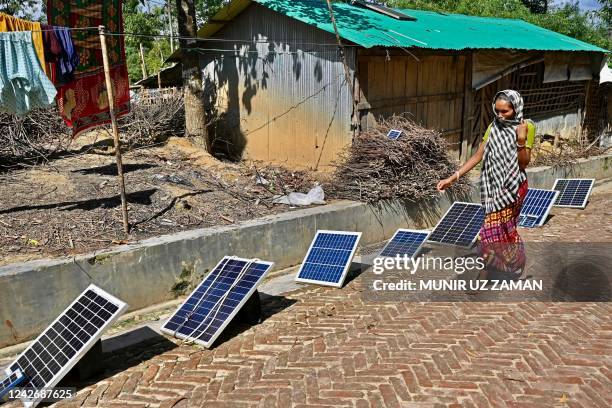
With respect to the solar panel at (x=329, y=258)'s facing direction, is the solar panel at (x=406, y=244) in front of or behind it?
behind

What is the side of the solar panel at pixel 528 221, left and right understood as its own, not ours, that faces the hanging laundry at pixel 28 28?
front

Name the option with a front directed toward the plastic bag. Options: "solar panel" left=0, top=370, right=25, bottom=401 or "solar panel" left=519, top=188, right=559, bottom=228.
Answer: "solar panel" left=519, top=188, right=559, bottom=228

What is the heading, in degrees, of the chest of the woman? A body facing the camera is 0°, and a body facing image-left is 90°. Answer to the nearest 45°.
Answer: approximately 45°

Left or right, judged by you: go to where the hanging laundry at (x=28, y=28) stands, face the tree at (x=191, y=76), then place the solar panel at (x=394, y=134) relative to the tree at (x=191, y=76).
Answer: right

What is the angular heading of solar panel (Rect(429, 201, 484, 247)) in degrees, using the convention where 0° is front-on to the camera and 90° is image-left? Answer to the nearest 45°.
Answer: approximately 45°

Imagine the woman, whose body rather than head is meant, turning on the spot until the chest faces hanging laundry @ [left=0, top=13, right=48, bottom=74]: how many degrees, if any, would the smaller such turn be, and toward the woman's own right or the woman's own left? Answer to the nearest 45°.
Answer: approximately 45° to the woman's own right

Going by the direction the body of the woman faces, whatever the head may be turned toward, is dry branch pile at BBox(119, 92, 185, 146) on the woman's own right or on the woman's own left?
on the woman's own right

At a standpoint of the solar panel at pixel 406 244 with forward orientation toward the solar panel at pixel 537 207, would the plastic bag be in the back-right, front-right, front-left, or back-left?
back-left
